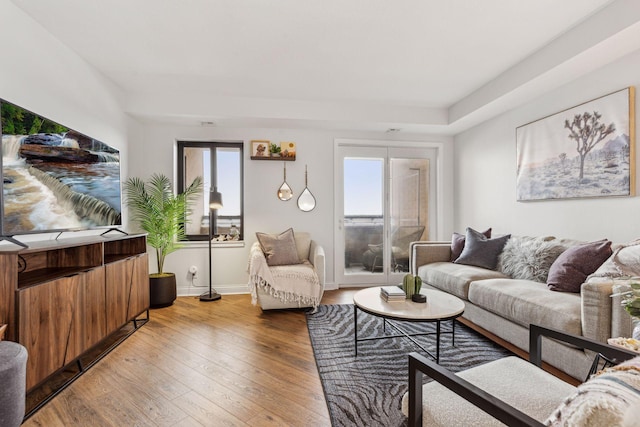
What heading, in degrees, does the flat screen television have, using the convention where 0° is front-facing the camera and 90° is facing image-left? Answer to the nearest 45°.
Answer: approximately 315°

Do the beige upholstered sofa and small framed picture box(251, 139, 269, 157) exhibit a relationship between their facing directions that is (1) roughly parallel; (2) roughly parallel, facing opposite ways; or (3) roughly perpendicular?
roughly perpendicular

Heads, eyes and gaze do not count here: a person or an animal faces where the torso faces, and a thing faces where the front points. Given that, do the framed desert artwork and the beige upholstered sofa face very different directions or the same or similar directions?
same or similar directions

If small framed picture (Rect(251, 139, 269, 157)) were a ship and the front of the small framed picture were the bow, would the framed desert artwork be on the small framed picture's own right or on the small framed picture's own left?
on the small framed picture's own left

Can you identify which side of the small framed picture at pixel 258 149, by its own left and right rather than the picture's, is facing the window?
right

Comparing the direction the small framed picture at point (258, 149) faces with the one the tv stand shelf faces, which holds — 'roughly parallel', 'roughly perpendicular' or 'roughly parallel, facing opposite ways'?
roughly perpendicular

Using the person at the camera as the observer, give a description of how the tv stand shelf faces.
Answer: facing the viewer and to the right of the viewer

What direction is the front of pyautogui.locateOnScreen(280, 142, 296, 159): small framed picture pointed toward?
toward the camera

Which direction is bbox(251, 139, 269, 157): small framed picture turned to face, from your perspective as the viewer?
facing the viewer

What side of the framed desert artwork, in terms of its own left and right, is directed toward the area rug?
front

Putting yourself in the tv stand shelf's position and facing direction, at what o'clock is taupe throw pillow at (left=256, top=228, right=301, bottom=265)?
The taupe throw pillow is roughly at 10 o'clock from the tv stand shelf.

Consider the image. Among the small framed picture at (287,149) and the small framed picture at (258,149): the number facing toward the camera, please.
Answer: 2

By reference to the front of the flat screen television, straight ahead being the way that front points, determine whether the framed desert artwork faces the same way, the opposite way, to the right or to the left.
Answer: the opposite way

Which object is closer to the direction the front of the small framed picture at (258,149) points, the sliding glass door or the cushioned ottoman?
the cushioned ottoman

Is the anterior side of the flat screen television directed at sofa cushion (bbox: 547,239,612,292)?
yes

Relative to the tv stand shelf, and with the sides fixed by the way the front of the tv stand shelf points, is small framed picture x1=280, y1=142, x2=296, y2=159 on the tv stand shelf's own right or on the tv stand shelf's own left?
on the tv stand shelf's own left

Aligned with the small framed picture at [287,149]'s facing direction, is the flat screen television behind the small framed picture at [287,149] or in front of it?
in front

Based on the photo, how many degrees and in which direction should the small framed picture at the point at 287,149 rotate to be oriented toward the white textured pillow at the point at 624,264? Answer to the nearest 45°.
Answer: approximately 45° to its left

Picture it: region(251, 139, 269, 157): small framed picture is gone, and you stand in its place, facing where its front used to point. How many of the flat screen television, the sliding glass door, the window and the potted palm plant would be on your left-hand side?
1
